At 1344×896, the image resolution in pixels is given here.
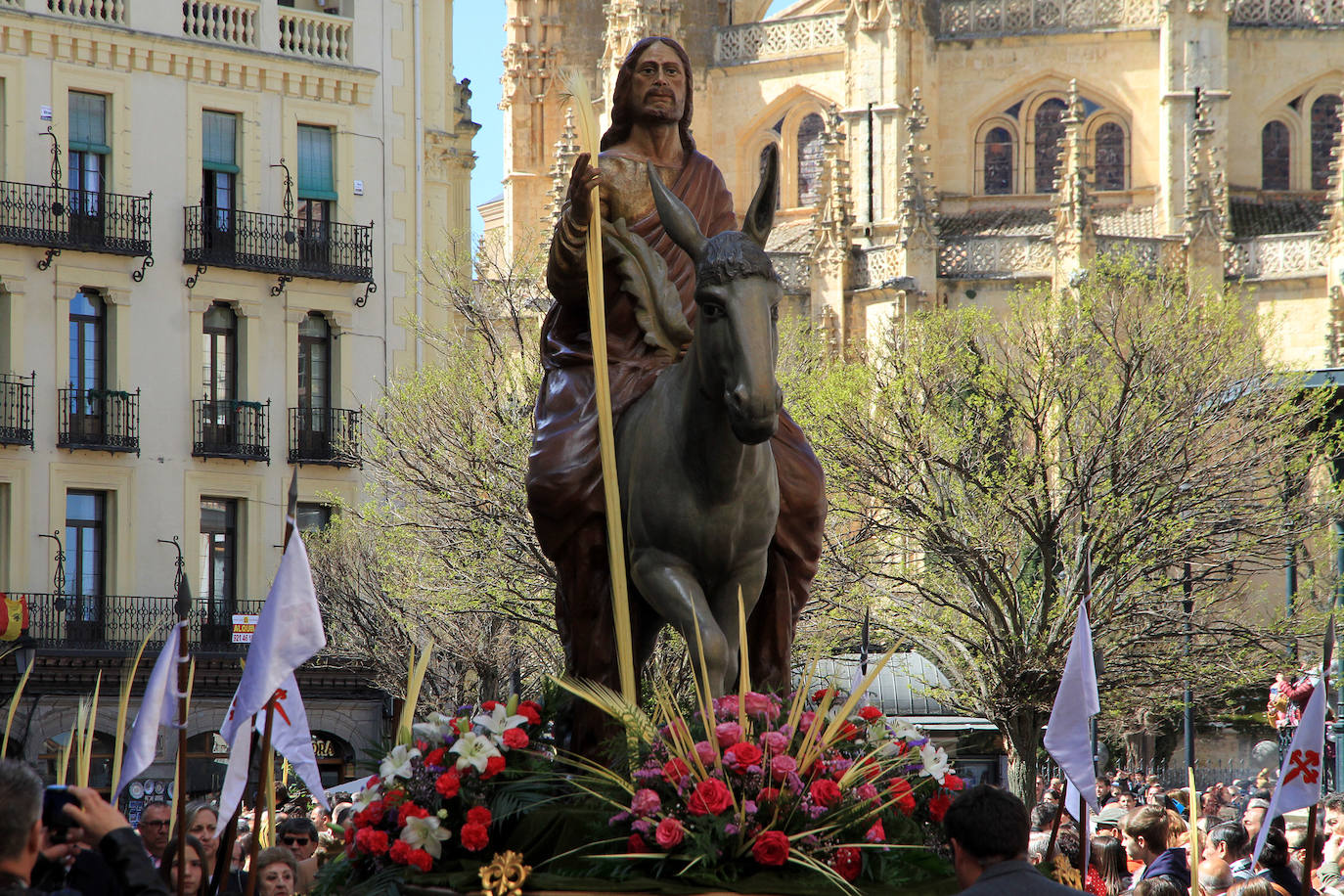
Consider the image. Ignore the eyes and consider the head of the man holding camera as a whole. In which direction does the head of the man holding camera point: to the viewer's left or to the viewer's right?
to the viewer's right

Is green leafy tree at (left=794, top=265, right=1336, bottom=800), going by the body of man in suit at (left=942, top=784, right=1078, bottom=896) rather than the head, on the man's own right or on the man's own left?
on the man's own right

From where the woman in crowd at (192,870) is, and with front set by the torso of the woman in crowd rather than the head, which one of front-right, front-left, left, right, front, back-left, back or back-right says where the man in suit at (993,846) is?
front-left

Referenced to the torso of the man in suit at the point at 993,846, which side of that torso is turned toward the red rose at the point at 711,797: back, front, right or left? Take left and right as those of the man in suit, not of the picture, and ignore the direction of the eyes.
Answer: front

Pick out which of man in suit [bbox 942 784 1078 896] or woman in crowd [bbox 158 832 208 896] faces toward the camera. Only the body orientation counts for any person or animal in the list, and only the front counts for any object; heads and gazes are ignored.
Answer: the woman in crowd

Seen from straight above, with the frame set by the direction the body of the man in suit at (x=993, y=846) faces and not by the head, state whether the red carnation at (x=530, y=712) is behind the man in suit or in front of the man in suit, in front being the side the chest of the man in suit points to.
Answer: in front

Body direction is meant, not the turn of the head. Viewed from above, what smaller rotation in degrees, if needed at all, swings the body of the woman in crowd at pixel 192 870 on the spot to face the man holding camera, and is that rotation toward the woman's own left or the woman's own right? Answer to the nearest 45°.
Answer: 0° — they already face them

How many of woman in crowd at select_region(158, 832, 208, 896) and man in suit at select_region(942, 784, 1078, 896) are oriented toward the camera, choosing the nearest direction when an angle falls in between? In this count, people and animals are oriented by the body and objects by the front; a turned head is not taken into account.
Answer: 1

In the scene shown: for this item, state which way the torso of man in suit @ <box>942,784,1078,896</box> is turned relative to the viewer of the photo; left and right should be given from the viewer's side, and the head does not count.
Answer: facing away from the viewer and to the left of the viewer

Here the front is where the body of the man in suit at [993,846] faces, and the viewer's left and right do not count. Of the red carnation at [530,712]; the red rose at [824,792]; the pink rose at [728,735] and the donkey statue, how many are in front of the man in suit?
4

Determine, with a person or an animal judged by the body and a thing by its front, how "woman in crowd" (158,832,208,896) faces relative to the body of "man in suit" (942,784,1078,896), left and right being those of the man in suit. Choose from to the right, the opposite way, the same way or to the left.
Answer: the opposite way

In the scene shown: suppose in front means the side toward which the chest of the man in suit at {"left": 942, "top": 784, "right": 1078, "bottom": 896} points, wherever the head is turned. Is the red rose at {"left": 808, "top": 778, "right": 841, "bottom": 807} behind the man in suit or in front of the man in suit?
in front

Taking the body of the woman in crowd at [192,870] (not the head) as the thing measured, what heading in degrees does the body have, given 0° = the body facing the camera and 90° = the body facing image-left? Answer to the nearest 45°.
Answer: approximately 0°
